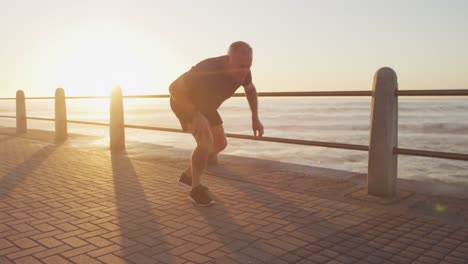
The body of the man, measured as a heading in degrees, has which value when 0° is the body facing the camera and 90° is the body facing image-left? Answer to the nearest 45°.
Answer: approximately 315°

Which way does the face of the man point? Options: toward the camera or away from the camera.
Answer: toward the camera
